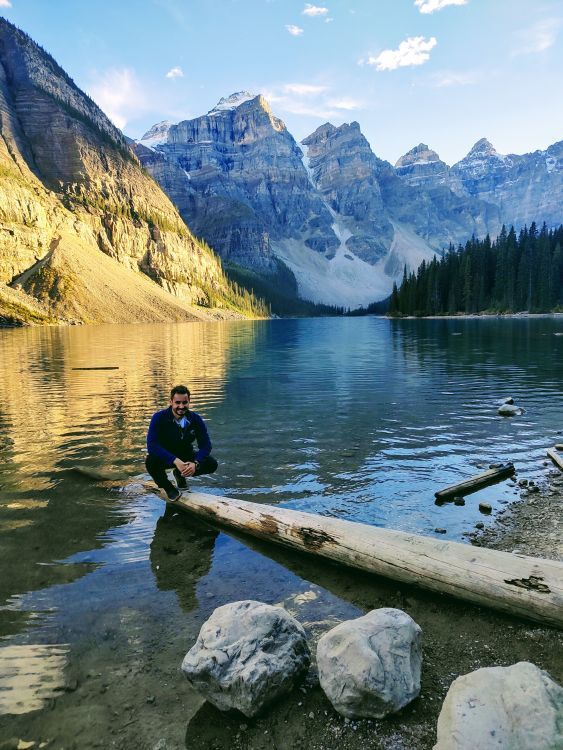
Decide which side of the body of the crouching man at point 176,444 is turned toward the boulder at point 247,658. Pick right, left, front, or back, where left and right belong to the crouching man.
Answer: front

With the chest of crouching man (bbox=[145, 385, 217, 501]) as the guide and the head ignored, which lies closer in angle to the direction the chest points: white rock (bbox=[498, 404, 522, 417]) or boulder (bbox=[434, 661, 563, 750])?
the boulder

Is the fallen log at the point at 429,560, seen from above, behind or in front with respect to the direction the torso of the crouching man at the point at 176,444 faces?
in front

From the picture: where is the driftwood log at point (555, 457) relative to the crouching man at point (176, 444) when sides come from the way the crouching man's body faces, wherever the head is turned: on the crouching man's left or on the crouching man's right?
on the crouching man's left

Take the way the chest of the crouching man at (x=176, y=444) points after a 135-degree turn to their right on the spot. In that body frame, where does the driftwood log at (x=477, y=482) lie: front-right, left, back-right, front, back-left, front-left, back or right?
back-right

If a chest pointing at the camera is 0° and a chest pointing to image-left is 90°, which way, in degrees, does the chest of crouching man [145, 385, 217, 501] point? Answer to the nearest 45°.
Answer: approximately 0°

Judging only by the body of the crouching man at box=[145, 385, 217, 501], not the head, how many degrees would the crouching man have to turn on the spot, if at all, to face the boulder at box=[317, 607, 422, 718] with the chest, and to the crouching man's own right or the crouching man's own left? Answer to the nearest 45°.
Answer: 0° — they already face it

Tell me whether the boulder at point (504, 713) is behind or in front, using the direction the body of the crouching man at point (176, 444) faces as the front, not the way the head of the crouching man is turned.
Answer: in front
